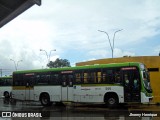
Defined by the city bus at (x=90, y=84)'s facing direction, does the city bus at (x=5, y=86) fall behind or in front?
behind

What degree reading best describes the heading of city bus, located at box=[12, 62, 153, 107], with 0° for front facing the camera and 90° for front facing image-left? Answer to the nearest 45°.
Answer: approximately 315°
